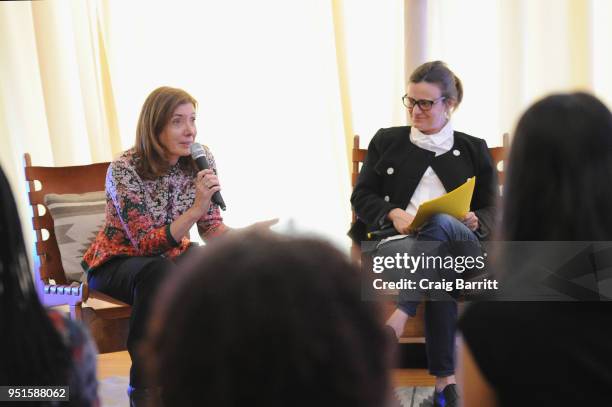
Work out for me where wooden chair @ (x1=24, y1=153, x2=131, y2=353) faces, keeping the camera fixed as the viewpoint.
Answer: facing the viewer and to the right of the viewer

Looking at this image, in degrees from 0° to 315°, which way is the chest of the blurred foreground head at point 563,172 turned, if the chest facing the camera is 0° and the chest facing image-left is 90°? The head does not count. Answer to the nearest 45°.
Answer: approximately 180°

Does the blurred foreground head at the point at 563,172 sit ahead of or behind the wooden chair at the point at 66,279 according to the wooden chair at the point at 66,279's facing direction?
ahead

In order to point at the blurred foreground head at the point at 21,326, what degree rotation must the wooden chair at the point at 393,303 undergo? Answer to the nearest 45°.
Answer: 0° — it already faces them

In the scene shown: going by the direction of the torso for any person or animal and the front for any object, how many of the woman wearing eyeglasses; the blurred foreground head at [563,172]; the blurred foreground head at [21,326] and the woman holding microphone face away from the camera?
2

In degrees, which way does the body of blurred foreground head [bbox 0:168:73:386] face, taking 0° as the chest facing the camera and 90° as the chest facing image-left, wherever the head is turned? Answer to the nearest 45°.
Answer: approximately 180°

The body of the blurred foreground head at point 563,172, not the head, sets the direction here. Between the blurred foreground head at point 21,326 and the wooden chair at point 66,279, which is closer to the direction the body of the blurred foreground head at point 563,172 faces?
the wooden chair

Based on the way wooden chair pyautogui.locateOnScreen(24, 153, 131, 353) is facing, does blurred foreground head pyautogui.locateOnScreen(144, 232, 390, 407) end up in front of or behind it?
in front

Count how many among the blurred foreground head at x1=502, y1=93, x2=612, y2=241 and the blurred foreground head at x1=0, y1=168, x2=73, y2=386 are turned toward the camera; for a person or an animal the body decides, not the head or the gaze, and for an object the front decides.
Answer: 0

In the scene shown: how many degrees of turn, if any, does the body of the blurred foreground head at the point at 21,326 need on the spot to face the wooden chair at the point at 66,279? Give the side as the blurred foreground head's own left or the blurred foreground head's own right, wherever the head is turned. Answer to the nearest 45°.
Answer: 0° — they already face it

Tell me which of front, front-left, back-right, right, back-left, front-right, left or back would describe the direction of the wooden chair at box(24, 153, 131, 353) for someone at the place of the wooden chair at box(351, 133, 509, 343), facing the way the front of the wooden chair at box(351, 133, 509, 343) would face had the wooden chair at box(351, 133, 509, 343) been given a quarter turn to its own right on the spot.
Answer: front
